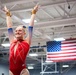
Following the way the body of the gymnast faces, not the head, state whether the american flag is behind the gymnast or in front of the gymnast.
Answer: behind
